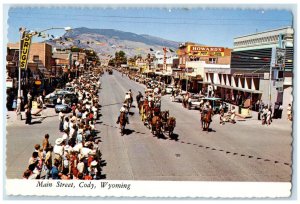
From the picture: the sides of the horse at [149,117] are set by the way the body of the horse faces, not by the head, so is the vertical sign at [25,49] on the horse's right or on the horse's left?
on the horse's right

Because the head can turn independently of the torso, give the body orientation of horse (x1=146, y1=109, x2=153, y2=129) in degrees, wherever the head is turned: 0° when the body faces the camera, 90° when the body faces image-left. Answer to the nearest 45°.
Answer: approximately 0°

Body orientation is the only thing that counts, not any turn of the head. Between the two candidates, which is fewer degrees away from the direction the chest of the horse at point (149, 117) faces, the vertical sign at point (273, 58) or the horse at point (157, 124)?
the horse

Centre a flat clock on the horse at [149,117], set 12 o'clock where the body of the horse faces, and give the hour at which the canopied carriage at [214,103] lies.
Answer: The canopied carriage is roughly at 7 o'clock from the horse.
